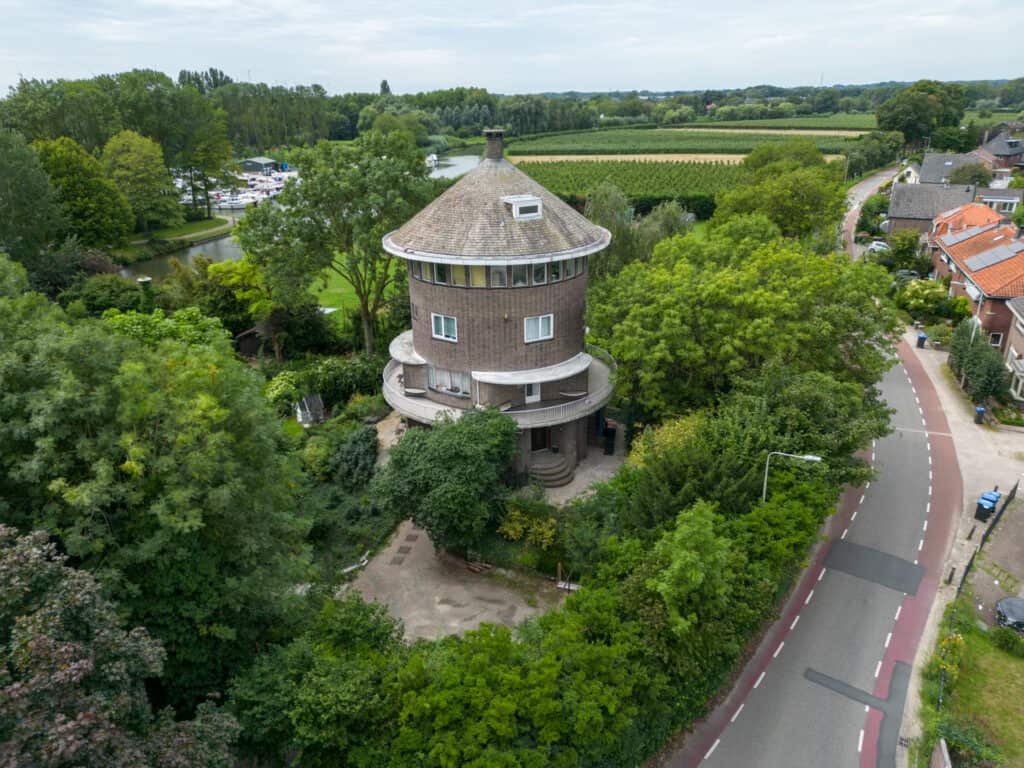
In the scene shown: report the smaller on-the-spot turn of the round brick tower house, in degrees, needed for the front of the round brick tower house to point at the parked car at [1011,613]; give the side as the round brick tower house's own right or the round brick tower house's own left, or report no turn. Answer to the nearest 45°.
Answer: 0° — it already faces it

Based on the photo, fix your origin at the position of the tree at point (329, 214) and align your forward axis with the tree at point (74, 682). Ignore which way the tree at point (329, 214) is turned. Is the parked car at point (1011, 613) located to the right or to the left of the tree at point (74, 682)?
left

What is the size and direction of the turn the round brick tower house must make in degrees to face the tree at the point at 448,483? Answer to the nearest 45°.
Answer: approximately 45° to its right

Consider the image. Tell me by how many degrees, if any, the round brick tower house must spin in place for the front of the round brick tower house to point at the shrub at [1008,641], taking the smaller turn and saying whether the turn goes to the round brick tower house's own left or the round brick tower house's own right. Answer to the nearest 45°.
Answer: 0° — it already faces it

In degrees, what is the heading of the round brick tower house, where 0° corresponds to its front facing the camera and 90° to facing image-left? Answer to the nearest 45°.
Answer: approximately 315°

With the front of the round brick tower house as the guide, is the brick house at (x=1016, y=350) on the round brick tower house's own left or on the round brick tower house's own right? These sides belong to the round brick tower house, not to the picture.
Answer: on the round brick tower house's own left

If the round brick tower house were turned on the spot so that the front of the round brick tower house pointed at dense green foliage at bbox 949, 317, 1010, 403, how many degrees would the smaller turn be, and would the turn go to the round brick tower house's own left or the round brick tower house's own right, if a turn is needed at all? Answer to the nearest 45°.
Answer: approximately 45° to the round brick tower house's own left

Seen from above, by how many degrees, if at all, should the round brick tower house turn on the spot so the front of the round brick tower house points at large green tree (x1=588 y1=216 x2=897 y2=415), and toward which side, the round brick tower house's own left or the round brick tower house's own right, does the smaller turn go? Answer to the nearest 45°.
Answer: approximately 45° to the round brick tower house's own left

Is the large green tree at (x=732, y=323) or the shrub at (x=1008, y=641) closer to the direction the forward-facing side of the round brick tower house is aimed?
the shrub

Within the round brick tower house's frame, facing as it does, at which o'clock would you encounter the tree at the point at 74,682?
The tree is roughly at 2 o'clock from the round brick tower house.
